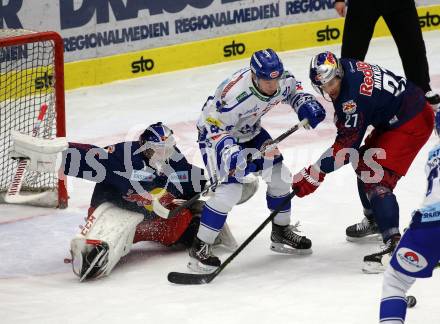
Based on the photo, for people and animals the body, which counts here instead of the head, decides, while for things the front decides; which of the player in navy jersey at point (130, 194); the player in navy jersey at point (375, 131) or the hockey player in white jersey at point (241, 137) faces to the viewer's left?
the player in navy jersey at point (375, 131)

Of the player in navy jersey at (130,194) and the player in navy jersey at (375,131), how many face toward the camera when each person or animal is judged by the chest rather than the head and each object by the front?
1

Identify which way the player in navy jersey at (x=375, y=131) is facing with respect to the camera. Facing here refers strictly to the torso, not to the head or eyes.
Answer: to the viewer's left

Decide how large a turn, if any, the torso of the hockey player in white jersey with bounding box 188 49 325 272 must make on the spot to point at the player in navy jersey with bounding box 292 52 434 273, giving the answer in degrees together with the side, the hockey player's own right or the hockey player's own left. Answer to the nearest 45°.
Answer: approximately 45° to the hockey player's own left

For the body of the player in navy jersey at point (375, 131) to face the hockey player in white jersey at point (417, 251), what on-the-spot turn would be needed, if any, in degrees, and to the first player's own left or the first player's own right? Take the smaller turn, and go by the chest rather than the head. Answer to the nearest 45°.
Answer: approximately 90° to the first player's own left

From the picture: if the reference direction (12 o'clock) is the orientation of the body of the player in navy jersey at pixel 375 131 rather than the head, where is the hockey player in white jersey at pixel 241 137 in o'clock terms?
The hockey player in white jersey is roughly at 12 o'clock from the player in navy jersey.

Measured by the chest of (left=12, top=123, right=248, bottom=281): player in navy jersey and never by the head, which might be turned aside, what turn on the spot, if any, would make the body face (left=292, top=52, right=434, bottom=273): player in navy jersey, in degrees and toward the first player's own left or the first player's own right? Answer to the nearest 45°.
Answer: approximately 90° to the first player's own left
